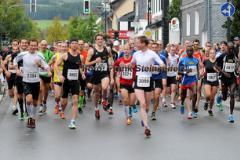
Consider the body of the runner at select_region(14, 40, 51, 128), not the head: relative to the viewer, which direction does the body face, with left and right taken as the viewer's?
facing the viewer

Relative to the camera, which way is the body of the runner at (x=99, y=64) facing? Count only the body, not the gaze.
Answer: toward the camera

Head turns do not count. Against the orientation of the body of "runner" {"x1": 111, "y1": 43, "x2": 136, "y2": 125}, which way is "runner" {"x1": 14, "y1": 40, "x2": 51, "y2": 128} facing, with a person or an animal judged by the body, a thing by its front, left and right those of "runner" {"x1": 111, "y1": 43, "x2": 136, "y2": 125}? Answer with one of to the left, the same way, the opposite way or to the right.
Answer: the same way

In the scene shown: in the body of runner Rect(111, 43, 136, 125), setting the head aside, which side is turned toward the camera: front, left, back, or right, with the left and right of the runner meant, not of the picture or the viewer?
front

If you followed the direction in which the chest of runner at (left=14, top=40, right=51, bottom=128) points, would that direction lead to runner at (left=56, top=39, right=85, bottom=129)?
no

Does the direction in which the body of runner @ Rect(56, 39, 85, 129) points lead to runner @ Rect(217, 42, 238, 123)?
no

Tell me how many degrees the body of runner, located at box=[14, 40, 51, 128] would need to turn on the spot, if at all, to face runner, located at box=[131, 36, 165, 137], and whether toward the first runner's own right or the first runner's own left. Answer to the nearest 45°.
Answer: approximately 45° to the first runner's own left

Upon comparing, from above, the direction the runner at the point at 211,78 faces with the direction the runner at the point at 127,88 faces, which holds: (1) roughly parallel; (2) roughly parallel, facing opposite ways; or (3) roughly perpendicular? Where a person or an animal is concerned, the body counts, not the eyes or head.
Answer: roughly parallel

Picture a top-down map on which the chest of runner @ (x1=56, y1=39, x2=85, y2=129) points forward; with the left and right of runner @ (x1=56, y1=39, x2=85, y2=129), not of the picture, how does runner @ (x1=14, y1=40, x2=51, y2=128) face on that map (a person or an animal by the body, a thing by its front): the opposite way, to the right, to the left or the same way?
the same way

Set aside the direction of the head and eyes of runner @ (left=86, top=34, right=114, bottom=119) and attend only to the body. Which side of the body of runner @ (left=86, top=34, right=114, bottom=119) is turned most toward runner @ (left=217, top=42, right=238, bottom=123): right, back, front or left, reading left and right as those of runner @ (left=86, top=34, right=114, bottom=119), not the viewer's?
left
